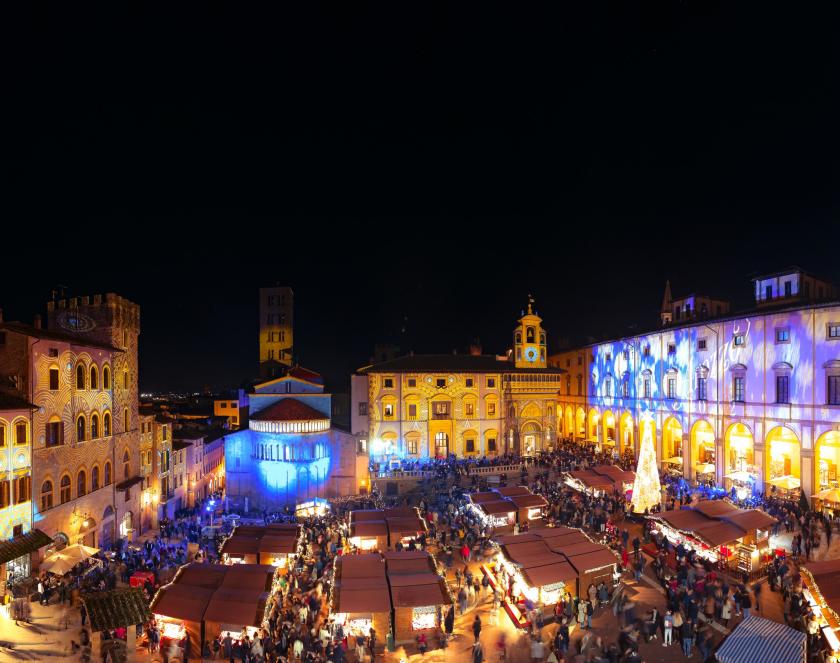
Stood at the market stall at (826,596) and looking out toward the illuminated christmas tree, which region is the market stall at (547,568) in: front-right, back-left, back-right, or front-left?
front-left

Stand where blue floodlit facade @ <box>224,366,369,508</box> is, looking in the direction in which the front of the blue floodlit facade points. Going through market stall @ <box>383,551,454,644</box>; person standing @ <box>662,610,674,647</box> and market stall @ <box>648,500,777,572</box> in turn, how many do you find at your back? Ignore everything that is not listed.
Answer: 0

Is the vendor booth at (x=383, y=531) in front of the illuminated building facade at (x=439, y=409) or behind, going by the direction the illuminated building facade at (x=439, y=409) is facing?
in front

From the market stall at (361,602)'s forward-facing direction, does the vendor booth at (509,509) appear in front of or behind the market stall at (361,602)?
behind

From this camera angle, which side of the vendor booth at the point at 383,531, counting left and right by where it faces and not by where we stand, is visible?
front

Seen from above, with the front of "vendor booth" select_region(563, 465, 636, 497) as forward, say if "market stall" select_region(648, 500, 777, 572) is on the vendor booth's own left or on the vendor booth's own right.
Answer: on the vendor booth's own left

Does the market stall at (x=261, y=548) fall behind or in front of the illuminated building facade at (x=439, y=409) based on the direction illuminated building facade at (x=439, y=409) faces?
in front

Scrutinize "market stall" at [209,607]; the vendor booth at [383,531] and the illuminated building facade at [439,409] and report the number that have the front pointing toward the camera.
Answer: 3

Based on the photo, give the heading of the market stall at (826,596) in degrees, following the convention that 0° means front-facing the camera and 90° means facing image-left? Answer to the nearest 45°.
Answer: approximately 45°

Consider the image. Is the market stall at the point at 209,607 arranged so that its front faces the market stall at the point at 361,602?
no

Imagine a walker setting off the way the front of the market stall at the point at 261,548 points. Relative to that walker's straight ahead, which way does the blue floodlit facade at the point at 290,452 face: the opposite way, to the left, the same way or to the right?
the same way

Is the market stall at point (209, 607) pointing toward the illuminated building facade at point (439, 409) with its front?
no

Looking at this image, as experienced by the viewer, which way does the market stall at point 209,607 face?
facing the viewer

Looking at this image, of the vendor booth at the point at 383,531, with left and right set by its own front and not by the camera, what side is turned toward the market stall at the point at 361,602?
front

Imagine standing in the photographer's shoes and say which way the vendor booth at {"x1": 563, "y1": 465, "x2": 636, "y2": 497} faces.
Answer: facing the viewer and to the left of the viewer

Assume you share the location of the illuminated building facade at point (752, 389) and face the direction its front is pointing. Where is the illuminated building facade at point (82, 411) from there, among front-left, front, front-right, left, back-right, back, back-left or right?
front

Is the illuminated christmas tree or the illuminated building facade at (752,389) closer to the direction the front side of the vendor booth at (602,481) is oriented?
the illuminated christmas tree
